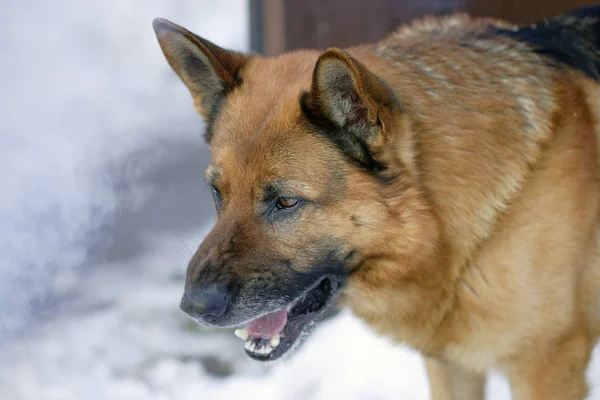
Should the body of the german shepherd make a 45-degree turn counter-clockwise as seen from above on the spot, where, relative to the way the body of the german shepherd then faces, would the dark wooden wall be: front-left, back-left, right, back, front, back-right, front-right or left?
back

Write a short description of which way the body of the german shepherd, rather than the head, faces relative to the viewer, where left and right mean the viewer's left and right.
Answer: facing the viewer and to the left of the viewer
